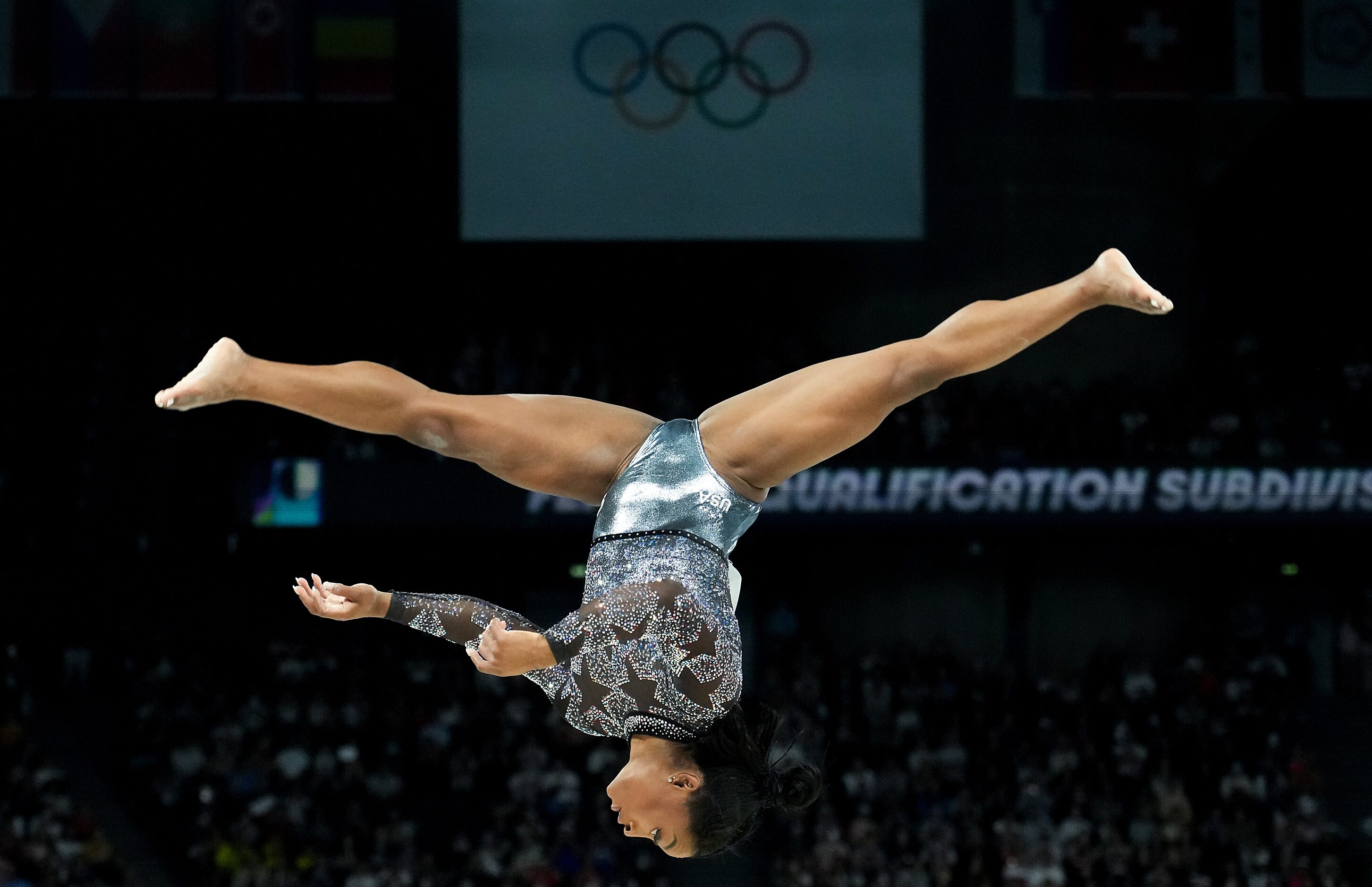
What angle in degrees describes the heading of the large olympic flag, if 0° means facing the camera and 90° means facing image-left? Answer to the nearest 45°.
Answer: approximately 0°
